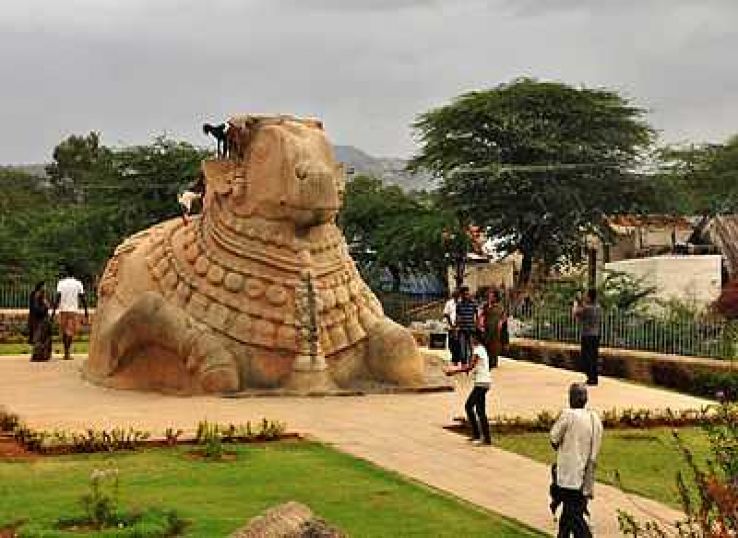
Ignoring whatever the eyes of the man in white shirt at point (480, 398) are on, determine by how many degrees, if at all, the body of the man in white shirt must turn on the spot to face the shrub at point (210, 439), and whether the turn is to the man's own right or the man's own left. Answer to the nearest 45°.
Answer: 0° — they already face it

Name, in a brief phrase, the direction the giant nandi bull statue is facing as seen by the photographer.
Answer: facing the viewer and to the right of the viewer

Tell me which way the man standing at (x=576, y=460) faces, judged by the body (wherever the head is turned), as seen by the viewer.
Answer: away from the camera

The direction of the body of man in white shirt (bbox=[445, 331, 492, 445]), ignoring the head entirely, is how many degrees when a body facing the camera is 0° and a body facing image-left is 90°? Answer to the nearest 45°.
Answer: approximately 90°

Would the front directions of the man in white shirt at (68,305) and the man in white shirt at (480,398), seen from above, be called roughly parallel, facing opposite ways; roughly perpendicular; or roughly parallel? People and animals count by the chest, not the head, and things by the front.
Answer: roughly perpendicular

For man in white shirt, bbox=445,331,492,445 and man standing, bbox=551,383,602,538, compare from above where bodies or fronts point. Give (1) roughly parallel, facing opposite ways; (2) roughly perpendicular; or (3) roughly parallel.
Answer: roughly perpendicular

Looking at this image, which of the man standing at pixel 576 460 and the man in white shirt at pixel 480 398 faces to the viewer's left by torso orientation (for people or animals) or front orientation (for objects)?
the man in white shirt

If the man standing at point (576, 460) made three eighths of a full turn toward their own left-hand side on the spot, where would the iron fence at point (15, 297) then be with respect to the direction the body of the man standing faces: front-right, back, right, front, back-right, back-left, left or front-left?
right

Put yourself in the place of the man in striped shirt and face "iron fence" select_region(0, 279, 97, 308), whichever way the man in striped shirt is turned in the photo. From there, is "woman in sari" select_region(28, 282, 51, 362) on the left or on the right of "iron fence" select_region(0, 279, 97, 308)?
left

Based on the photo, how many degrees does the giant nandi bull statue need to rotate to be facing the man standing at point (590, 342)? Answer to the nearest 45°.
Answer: approximately 45° to its left

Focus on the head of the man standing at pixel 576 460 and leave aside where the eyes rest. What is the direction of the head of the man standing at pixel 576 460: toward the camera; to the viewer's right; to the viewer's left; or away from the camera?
away from the camera

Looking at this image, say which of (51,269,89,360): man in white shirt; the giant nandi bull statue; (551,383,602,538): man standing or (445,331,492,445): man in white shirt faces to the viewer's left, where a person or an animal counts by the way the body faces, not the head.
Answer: (445,331,492,445): man in white shirt

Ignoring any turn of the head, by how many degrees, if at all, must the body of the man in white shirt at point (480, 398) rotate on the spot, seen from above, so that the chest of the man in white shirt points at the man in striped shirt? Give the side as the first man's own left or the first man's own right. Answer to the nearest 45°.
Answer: approximately 90° to the first man's own right
